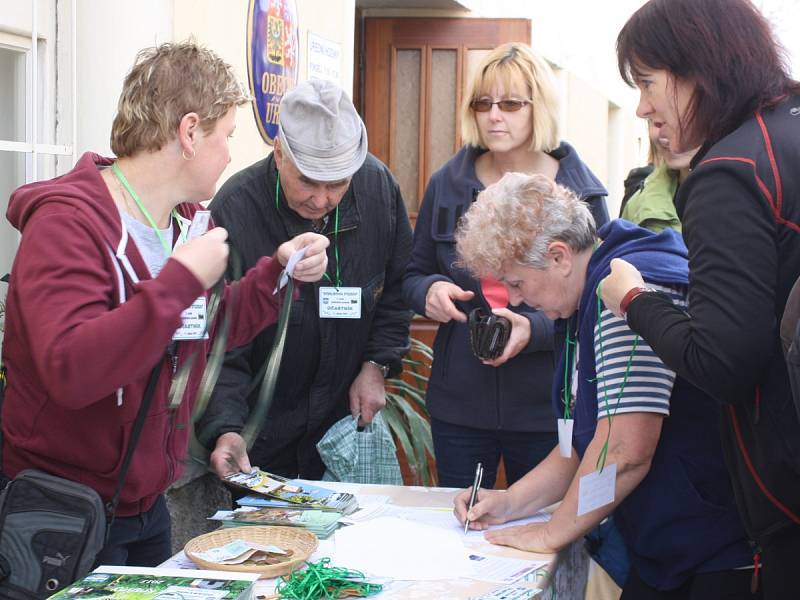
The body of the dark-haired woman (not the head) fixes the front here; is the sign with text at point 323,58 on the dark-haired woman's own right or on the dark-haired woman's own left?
on the dark-haired woman's own right

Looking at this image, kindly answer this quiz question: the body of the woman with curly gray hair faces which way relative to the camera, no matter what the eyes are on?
to the viewer's left

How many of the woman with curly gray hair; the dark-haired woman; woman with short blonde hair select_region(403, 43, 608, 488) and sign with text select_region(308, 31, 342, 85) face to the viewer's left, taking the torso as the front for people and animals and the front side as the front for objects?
2

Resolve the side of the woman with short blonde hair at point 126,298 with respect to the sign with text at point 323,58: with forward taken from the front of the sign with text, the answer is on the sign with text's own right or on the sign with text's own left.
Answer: on the sign with text's own right

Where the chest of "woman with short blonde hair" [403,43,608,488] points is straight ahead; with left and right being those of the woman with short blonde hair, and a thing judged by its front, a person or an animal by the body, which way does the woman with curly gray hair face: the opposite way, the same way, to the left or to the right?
to the right

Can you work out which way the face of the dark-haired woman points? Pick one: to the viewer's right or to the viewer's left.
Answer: to the viewer's left

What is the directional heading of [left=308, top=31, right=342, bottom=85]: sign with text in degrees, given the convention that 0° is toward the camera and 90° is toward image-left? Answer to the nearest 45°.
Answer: approximately 315°

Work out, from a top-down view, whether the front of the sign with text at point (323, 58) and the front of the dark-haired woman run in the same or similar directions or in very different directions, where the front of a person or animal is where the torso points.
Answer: very different directions

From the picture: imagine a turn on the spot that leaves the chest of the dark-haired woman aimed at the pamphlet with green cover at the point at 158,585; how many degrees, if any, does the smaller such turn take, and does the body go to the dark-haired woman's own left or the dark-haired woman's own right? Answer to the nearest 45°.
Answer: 0° — they already face it

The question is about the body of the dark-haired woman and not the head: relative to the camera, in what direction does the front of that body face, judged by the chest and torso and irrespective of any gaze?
to the viewer's left
